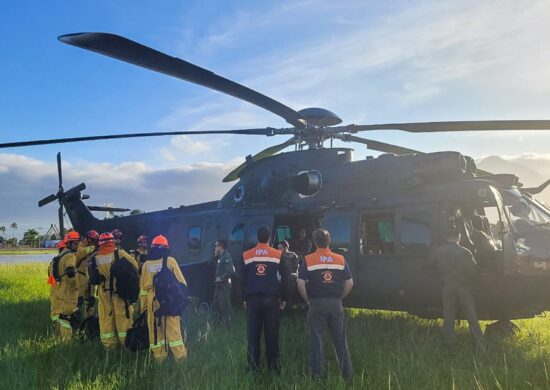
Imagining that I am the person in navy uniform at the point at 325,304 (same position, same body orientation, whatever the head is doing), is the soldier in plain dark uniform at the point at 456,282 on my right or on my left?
on my right

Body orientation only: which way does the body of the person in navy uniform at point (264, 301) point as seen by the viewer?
away from the camera

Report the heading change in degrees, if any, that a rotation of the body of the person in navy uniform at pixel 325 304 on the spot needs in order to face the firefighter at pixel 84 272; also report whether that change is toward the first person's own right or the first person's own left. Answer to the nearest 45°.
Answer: approximately 45° to the first person's own left

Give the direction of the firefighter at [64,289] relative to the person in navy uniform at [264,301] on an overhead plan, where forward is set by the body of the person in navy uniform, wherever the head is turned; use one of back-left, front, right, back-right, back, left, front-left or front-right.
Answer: front-left

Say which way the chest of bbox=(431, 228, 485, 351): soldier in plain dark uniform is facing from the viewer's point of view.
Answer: away from the camera

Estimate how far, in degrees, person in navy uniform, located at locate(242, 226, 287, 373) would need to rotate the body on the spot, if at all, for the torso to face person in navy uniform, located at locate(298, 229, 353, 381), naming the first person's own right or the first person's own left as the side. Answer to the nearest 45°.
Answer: approximately 135° to the first person's own right

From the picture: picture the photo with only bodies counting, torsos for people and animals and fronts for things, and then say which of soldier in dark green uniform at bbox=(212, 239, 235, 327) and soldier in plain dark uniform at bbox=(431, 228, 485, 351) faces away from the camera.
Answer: soldier in plain dark uniform at bbox=(431, 228, 485, 351)

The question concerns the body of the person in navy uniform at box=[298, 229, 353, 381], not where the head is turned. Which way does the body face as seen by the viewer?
away from the camera

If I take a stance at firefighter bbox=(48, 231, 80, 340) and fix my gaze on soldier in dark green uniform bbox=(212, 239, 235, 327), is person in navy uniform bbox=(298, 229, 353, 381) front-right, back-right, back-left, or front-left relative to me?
front-right

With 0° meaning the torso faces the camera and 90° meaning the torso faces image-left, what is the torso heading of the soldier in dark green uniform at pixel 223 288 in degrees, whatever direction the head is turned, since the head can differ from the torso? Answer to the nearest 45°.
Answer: approximately 45°

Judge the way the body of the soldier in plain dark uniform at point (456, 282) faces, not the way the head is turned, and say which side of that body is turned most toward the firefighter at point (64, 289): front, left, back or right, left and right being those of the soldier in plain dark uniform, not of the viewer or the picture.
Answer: left

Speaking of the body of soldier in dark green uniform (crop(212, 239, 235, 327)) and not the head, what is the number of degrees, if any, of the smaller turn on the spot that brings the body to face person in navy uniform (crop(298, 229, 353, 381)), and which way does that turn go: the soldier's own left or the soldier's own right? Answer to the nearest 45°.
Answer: approximately 45° to the soldier's own left

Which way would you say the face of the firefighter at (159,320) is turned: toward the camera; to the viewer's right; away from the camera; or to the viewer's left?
away from the camera

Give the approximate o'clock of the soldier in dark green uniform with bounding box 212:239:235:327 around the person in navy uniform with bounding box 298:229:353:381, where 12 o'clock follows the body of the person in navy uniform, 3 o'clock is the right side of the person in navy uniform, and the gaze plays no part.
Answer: The soldier in dark green uniform is roughly at 11 o'clock from the person in navy uniform.
